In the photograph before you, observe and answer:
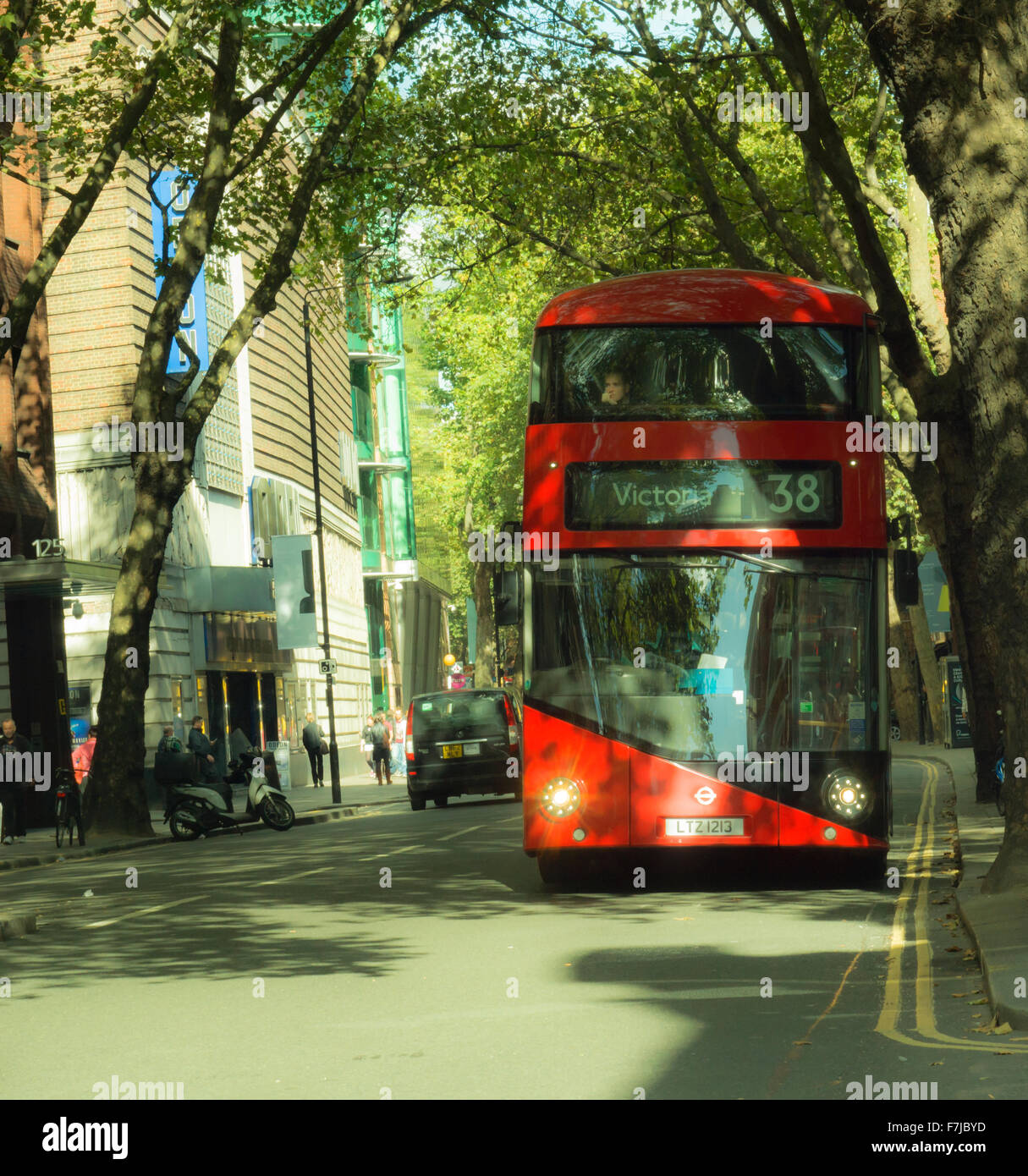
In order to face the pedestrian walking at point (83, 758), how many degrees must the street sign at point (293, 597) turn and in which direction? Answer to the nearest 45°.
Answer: approximately 45° to its right

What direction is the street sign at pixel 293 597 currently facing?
toward the camera

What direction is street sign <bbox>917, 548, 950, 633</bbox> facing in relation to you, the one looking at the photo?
facing the viewer

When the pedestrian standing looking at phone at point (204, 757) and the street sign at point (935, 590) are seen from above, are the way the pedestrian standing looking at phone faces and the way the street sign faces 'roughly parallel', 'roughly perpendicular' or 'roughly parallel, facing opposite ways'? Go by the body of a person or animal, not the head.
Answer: roughly perpendicular

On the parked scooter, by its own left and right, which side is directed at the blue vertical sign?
left

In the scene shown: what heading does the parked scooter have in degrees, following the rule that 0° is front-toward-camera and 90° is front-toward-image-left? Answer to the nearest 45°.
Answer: approximately 270°

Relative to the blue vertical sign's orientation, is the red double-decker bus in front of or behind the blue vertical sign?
in front

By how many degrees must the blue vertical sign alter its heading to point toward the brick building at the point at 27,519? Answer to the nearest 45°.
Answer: approximately 45° to its right

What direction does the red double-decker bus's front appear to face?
toward the camera
